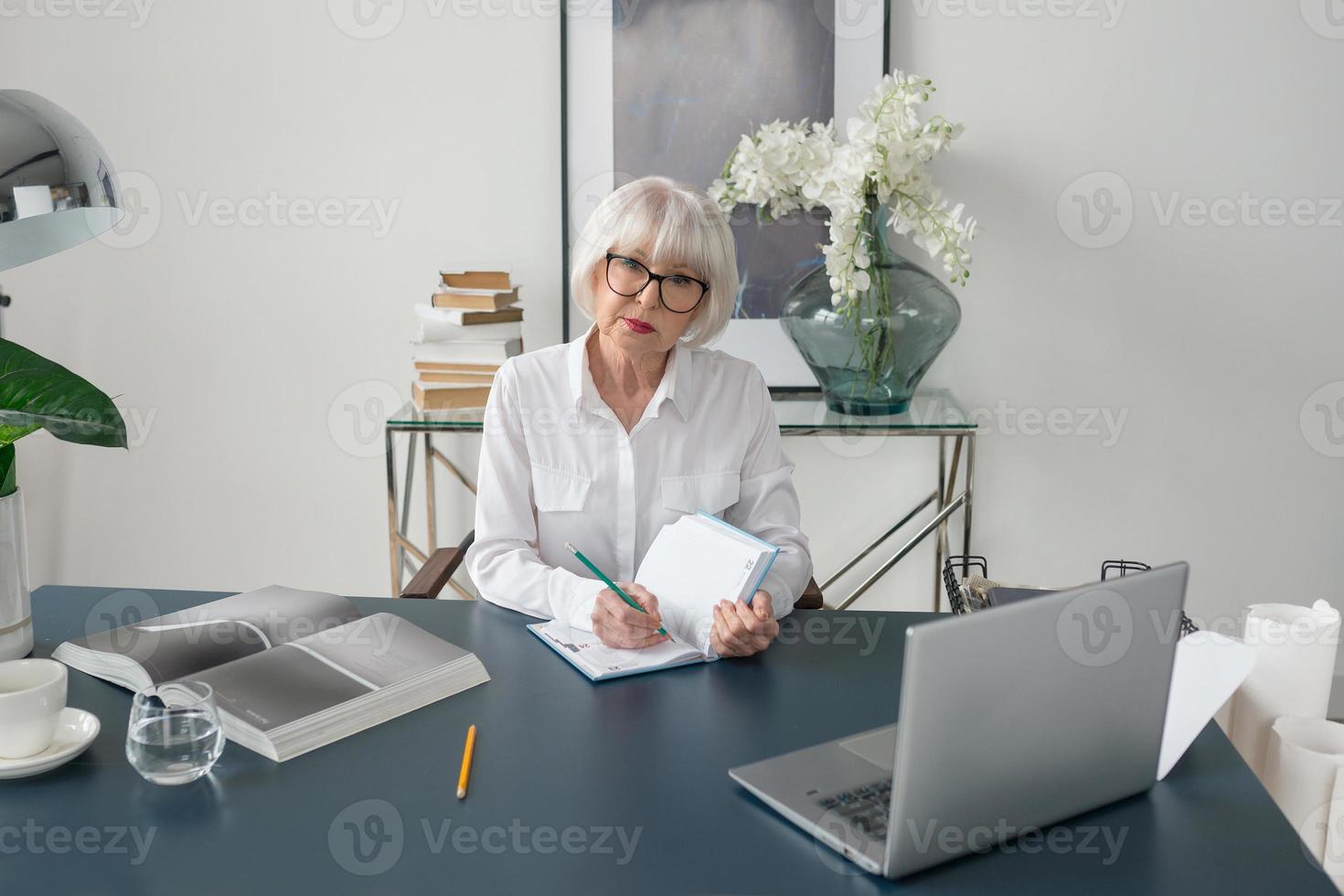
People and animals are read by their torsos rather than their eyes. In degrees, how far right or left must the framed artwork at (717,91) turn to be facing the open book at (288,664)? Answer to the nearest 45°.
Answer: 0° — it already faces it

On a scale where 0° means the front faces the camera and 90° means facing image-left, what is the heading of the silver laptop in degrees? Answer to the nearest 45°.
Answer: approximately 135°

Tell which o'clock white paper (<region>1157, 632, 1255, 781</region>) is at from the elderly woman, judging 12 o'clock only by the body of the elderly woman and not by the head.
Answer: The white paper is roughly at 11 o'clock from the elderly woman.

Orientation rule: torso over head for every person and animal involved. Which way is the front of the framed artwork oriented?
toward the camera

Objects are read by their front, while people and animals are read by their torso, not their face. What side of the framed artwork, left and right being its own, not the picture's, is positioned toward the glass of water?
front

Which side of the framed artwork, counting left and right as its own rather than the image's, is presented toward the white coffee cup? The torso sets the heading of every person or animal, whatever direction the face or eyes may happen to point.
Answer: front

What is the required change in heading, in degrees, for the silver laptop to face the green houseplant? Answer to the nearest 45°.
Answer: approximately 45° to its left

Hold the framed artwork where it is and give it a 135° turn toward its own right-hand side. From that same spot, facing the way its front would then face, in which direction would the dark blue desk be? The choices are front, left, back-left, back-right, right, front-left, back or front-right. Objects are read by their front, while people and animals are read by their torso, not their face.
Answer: back-left

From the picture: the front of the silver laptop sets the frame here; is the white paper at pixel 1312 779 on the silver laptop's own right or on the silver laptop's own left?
on the silver laptop's own right

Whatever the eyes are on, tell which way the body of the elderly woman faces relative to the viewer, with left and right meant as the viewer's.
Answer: facing the viewer

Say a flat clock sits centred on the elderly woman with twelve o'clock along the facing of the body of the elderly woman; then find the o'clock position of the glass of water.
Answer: The glass of water is roughly at 1 o'clock from the elderly woman.

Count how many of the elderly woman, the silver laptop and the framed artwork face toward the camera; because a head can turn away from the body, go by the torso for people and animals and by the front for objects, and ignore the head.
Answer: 2
